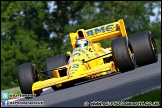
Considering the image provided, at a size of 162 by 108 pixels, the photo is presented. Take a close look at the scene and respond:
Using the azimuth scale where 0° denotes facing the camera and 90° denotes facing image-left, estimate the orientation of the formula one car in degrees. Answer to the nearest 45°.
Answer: approximately 0°
